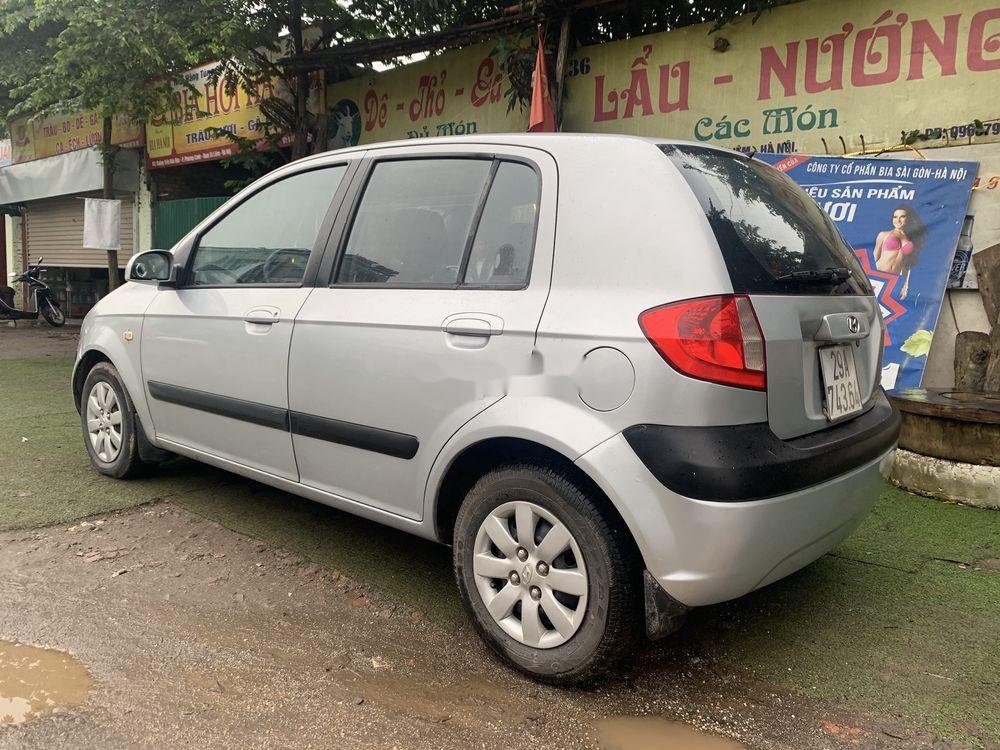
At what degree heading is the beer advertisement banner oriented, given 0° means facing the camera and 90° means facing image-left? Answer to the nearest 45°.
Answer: approximately 0°

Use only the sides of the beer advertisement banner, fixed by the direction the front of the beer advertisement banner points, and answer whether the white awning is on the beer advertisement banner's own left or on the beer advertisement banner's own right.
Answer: on the beer advertisement banner's own right

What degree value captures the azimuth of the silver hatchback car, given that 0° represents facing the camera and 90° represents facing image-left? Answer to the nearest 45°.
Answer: approximately 135°
